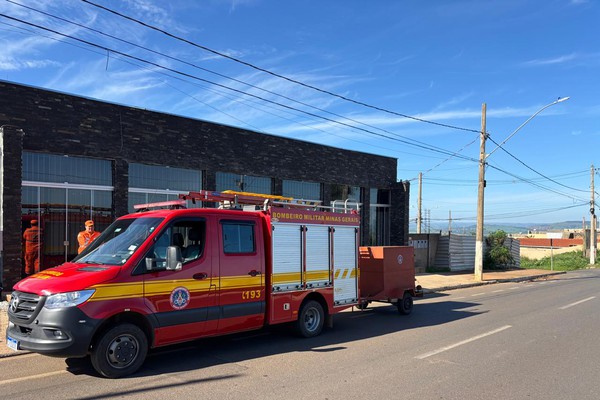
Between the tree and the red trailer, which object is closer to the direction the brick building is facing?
the red trailer

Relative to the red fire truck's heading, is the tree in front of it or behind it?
behind

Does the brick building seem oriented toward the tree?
no

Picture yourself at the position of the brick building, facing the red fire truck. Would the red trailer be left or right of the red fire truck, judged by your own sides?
left

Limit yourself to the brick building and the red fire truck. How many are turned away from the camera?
0

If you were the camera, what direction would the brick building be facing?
facing the viewer and to the right of the viewer

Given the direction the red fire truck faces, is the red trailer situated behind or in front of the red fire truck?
behind

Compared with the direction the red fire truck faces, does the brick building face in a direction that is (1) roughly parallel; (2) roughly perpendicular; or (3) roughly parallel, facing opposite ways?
roughly perpendicular

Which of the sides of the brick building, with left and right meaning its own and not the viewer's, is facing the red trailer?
front

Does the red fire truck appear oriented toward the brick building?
no

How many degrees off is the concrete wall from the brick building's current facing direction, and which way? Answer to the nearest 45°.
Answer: approximately 90° to its left
